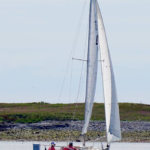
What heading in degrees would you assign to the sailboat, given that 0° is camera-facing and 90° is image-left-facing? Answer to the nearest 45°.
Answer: approximately 315°
